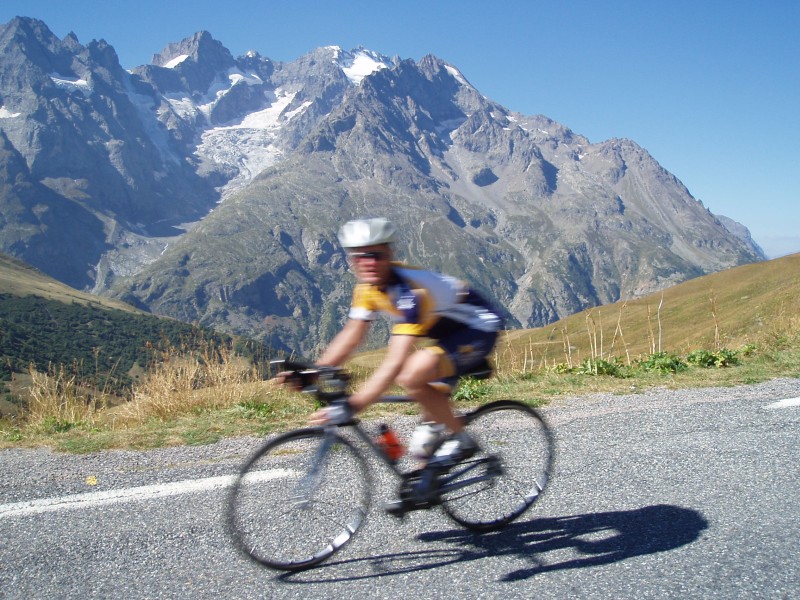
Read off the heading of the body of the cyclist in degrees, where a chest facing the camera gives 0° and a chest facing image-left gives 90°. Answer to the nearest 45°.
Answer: approximately 45°

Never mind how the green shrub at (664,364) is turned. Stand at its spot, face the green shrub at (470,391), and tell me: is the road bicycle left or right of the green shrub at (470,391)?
left

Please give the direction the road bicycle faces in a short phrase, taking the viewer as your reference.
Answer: facing the viewer and to the left of the viewer

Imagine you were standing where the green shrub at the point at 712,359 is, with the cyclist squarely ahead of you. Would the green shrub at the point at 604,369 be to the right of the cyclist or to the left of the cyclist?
right

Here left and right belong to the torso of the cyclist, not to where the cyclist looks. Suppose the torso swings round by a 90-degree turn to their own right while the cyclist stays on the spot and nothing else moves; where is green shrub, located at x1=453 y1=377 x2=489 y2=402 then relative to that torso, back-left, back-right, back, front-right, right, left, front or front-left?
front-right

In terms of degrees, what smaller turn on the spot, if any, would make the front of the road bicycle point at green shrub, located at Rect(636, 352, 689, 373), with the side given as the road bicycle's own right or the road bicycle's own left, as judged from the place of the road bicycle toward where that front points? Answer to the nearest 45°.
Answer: approximately 180°

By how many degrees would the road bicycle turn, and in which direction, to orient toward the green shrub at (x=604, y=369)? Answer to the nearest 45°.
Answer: approximately 180°

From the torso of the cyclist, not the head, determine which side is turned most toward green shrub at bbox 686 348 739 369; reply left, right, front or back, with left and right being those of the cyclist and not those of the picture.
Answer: back

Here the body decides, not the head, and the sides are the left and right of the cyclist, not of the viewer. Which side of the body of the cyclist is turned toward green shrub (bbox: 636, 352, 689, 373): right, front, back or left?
back

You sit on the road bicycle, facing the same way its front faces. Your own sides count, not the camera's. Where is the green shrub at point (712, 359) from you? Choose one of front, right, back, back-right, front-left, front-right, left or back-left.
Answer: back
